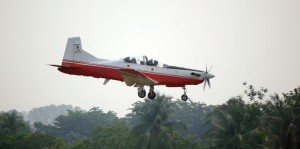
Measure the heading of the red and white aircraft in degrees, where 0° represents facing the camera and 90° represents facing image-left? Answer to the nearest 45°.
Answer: approximately 270°
